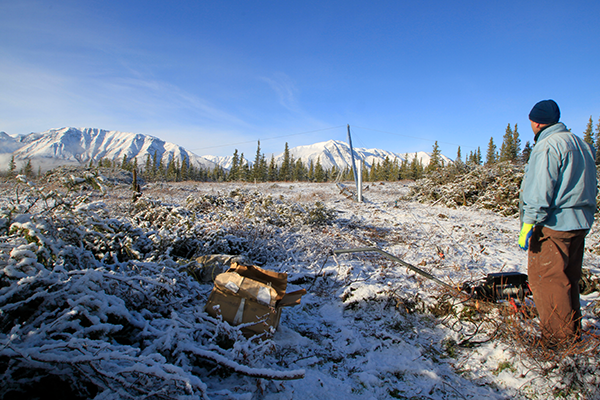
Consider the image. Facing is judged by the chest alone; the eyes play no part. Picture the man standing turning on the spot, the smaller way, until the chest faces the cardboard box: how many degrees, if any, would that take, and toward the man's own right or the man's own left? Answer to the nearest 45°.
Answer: approximately 90° to the man's own left

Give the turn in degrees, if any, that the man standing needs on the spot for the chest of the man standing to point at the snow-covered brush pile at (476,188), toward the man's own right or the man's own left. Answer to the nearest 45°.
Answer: approximately 45° to the man's own right

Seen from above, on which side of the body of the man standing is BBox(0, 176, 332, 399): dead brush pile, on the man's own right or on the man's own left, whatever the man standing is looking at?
on the man's own left

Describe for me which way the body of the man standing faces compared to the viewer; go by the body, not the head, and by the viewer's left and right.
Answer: facing away from the viewer and to the left of the viewer

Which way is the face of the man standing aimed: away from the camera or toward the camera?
away from the camera
